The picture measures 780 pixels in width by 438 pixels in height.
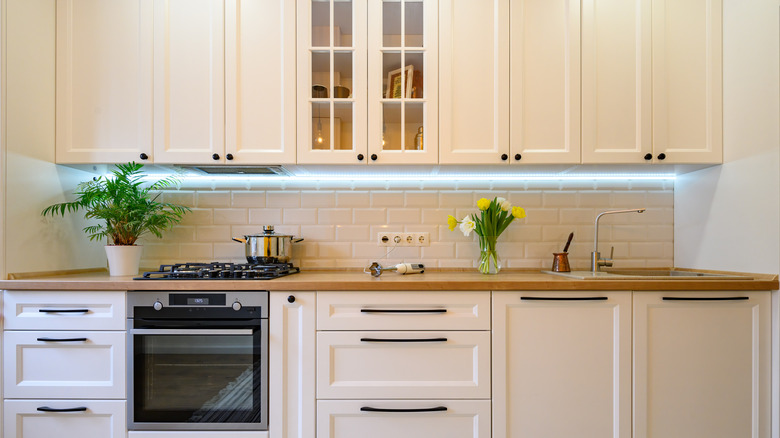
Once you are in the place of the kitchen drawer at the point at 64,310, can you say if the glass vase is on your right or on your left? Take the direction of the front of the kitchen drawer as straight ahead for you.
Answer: on your left

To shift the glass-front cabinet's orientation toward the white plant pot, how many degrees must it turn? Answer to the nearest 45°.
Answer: approximately 90° to its right

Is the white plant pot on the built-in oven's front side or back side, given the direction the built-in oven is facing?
on the back side

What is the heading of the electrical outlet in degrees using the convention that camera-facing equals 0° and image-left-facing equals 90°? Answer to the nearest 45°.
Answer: approximately 0°

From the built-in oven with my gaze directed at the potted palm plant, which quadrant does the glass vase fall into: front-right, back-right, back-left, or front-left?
back-right

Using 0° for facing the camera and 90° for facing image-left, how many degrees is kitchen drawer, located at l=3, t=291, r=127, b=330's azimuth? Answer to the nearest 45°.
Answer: approximately 0°
